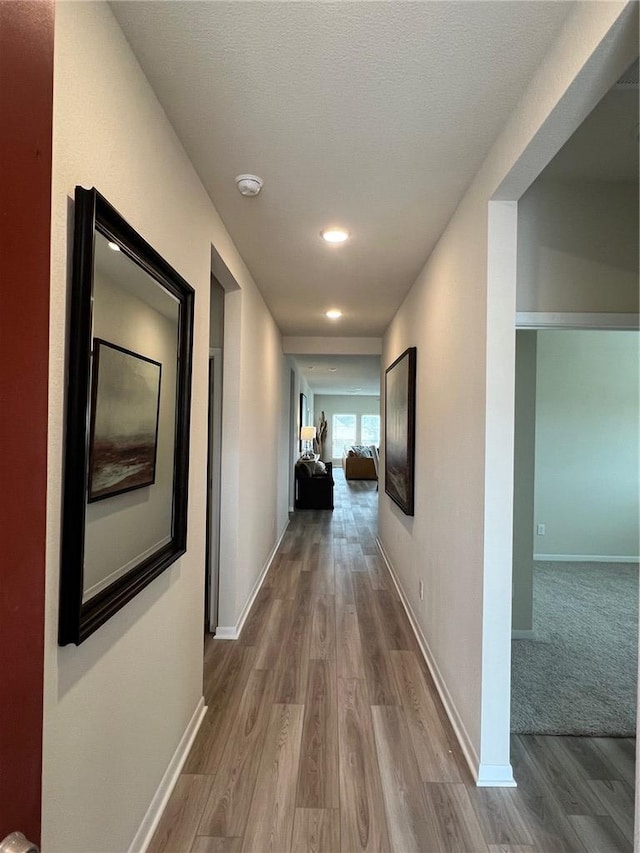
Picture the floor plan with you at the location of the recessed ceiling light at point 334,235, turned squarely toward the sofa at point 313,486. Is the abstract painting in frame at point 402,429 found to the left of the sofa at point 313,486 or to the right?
right

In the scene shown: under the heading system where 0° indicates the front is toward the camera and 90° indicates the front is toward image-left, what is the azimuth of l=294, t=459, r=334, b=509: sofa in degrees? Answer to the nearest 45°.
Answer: approximately 180°

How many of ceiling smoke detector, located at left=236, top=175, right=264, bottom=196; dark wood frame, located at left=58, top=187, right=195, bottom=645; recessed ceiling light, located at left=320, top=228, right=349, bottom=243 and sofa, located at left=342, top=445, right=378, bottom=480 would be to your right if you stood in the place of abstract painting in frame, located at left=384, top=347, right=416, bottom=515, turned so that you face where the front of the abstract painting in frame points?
1

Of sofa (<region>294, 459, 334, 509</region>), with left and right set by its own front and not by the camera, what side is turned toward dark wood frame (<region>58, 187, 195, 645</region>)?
back

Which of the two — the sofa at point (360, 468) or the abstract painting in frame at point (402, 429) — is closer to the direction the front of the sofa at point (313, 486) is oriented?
the sofa

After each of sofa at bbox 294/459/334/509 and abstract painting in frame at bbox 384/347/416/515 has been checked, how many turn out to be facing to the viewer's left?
1

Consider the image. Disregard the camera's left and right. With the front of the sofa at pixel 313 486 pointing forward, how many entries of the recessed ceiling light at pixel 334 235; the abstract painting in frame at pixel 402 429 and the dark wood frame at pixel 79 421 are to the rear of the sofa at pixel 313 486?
3

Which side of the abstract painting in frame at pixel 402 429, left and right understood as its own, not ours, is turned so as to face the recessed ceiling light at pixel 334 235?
left

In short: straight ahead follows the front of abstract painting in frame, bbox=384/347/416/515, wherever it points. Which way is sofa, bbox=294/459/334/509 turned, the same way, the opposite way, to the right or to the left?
to the right

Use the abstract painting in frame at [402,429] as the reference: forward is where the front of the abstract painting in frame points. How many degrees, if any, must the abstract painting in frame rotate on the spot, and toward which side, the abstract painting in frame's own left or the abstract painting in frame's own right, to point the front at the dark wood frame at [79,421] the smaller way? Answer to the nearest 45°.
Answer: approximately 90° to the abstract painting in frame's own left

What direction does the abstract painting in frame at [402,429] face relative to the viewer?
to the viewer's left

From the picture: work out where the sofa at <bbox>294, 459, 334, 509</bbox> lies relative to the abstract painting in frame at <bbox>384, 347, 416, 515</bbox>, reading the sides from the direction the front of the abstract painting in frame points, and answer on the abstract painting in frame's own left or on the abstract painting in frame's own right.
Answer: on the abstract painting in frame's own right

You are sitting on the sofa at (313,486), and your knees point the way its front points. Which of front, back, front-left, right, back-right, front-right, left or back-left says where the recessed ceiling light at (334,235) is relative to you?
back

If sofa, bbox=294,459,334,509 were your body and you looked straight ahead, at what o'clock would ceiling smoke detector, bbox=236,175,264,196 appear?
The ceiling smoke detector is roughly at 6 o'clock from the sofa.
